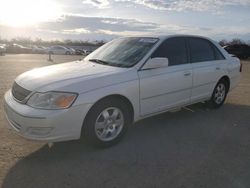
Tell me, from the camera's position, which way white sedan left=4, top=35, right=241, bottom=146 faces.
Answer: facing the viewer and to the left of the viewer

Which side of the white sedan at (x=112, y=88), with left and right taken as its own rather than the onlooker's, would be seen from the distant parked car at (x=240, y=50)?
back
